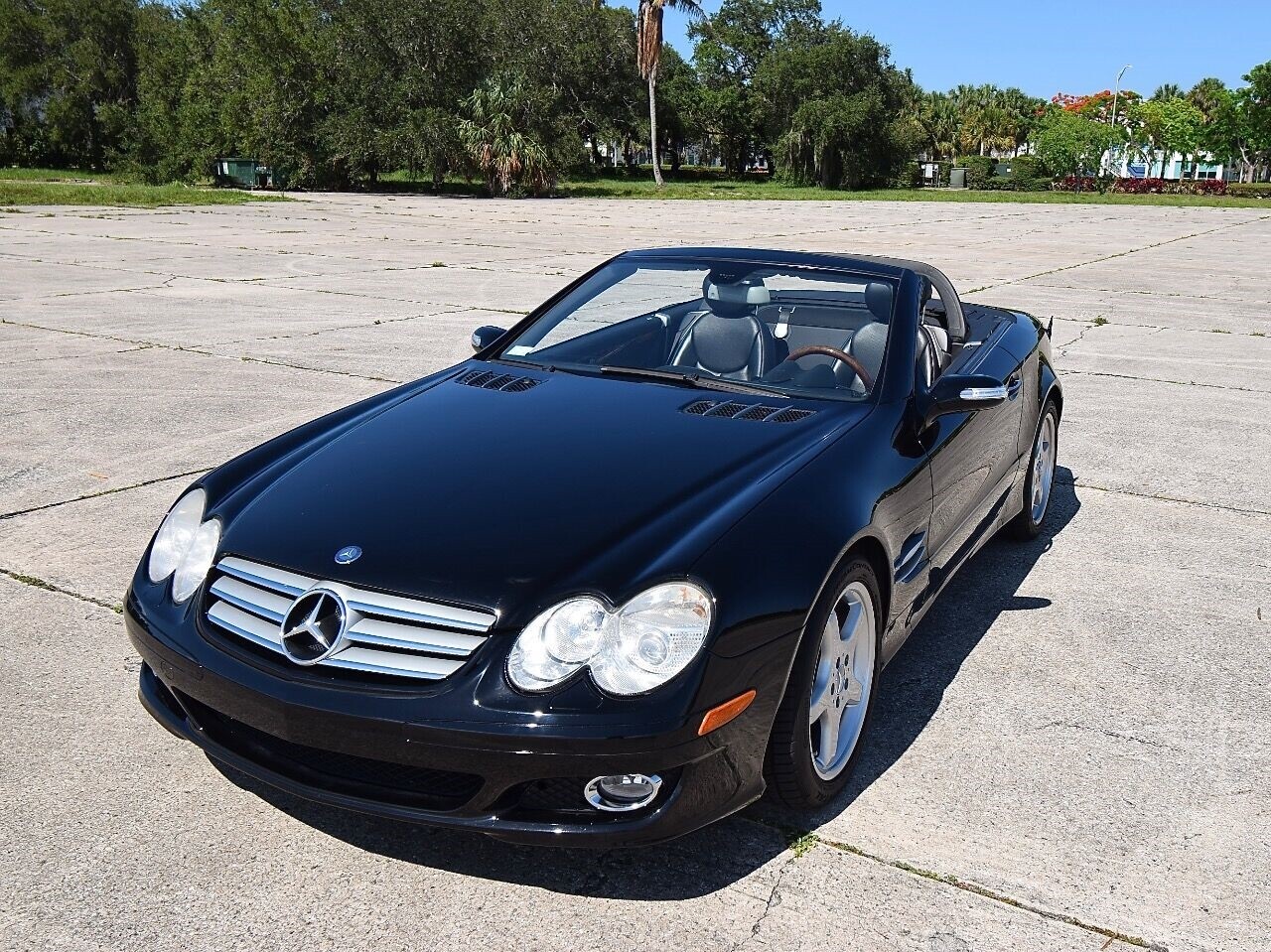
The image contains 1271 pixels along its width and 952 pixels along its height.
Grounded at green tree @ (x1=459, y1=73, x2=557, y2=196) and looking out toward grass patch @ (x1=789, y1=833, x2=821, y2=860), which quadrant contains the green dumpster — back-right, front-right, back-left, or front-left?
back-right

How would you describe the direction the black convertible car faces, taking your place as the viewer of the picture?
facing the viewer and to the left of the viewer

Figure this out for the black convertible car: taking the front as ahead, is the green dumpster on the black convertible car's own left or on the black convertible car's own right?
on the black convertible car's own right

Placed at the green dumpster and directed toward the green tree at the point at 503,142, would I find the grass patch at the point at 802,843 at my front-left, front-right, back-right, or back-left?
front-right

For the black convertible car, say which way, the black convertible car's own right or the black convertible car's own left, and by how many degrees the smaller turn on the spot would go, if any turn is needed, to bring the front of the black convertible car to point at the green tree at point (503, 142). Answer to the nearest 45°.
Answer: approximately 135° to the black convertible car's own right

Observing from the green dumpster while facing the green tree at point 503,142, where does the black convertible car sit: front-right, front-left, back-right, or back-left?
front-right
